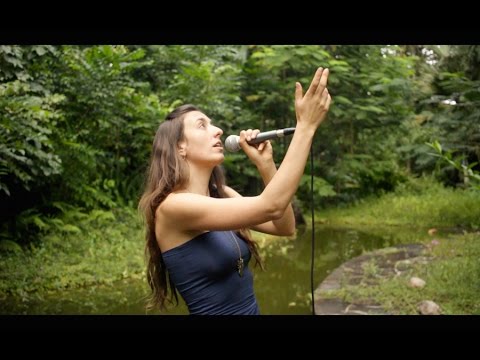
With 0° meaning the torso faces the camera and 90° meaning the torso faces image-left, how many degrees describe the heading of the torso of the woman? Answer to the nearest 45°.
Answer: approximately 315°
